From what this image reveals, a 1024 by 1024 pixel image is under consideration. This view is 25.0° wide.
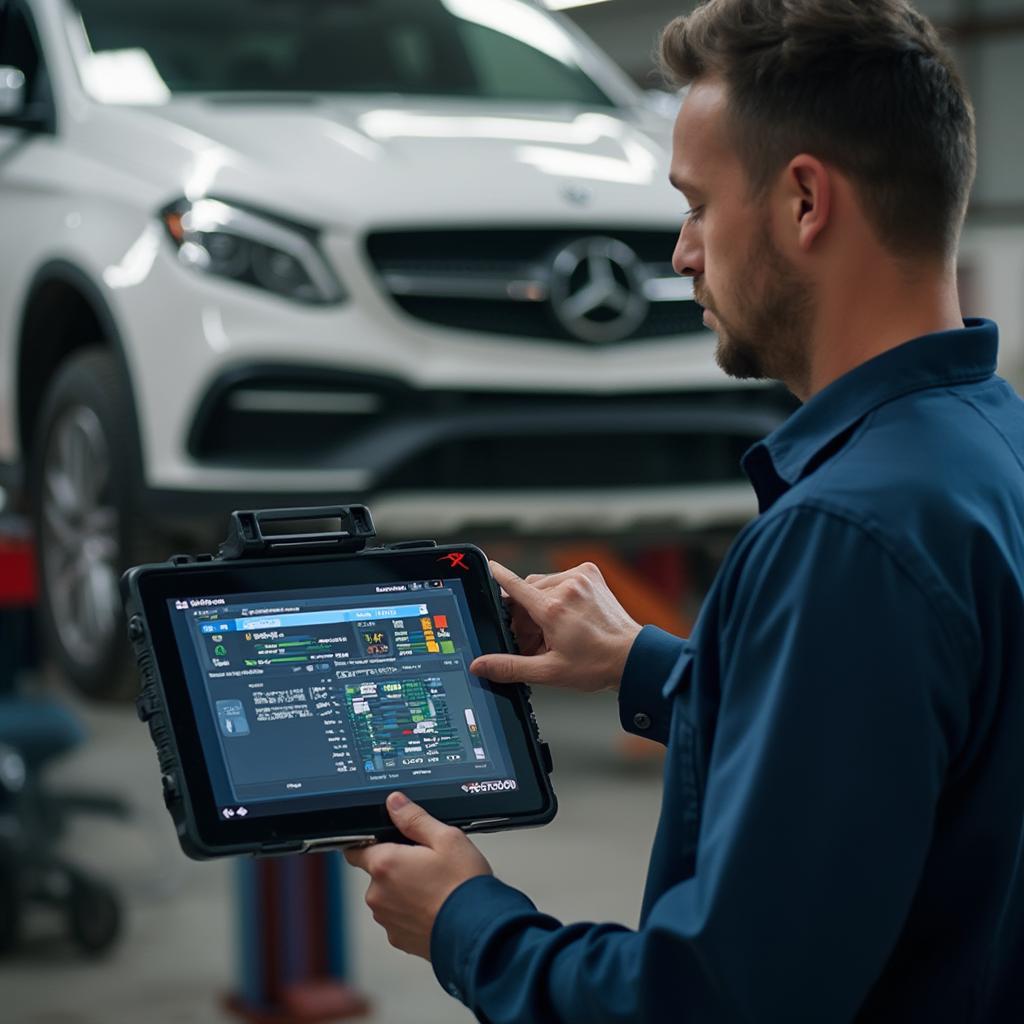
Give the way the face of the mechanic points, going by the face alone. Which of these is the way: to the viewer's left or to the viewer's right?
to the viewer's left

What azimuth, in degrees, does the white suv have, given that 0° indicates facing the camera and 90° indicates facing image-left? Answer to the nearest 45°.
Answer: approximately 315°

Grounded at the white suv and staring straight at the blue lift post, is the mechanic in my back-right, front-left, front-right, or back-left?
front-left

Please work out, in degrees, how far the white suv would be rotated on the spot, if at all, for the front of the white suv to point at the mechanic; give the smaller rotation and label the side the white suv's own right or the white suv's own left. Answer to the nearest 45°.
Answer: approximately 45° to the white suv's own right

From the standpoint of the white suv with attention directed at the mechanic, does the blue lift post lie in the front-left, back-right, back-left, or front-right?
front-right
